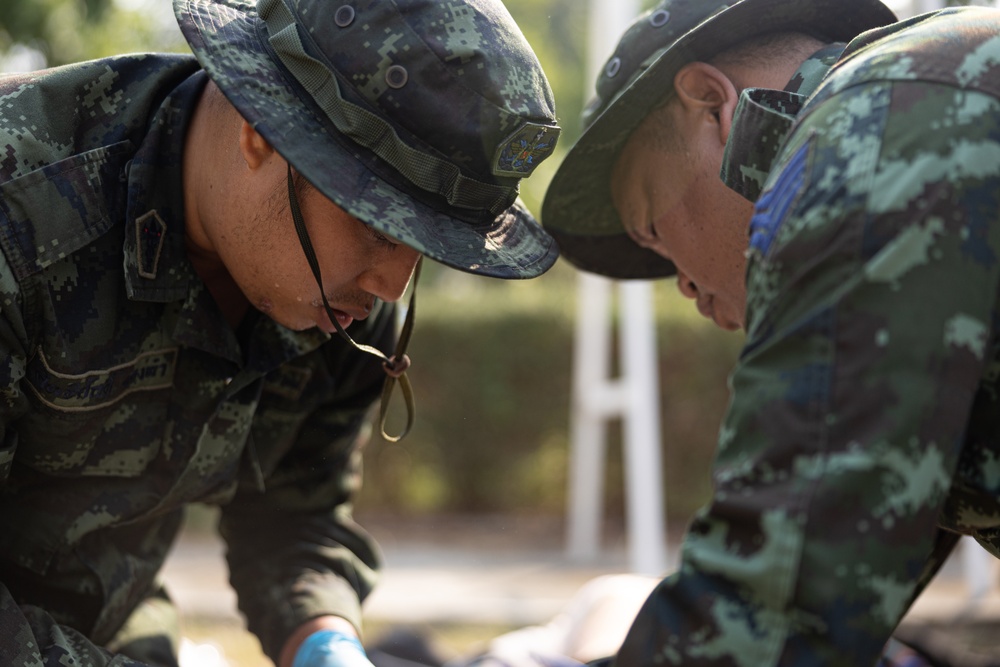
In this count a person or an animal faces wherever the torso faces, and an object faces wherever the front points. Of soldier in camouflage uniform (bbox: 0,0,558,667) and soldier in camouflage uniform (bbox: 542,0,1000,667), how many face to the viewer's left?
1

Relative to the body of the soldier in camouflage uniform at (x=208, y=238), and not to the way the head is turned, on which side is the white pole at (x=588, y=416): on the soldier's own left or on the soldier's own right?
on the soldier's own left

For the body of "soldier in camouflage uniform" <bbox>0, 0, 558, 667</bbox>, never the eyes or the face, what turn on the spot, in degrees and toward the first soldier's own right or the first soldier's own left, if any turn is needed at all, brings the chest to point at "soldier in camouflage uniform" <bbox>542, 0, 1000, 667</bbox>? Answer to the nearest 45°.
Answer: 0° — they already face them

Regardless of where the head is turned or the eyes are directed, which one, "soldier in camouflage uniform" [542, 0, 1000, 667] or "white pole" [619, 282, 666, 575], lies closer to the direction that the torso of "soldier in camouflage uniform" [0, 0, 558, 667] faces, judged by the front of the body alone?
the soldier in camouflage uniform

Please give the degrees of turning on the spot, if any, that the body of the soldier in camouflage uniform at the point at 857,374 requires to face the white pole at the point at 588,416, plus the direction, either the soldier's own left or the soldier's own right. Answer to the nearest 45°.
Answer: approximately 90° to the soldier's own right

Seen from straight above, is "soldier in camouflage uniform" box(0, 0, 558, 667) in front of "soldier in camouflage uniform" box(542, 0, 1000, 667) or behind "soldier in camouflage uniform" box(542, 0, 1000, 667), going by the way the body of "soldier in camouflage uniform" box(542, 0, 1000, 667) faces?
in front

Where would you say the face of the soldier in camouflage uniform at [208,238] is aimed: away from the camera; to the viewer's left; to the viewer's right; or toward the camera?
to the viewer's right

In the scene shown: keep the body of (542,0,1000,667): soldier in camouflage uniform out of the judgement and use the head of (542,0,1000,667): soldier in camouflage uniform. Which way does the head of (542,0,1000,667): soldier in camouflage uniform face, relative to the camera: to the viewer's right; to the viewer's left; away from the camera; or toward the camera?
to the viewer's left

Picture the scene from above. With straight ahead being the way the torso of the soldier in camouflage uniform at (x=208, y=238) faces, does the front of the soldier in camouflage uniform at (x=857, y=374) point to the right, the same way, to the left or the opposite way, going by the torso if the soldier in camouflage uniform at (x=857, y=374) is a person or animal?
the opposite way

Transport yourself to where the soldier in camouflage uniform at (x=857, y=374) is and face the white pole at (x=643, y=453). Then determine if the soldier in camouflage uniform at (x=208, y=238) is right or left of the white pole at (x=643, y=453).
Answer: left

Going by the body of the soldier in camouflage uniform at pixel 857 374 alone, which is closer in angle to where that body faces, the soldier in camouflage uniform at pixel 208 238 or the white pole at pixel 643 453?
the soldier in camouflage uniform

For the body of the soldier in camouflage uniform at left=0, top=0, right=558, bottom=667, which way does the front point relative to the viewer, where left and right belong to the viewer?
facing the viewer and to the right of the viewer

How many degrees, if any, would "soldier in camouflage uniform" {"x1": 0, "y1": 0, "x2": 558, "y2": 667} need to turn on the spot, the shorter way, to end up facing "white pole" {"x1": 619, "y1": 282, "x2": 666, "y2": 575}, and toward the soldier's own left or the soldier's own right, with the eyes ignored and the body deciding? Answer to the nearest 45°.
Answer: approximately 90° to the soldier's own left

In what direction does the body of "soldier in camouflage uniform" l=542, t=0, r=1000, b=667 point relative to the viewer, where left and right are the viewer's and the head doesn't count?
facing to the left of the viewer
